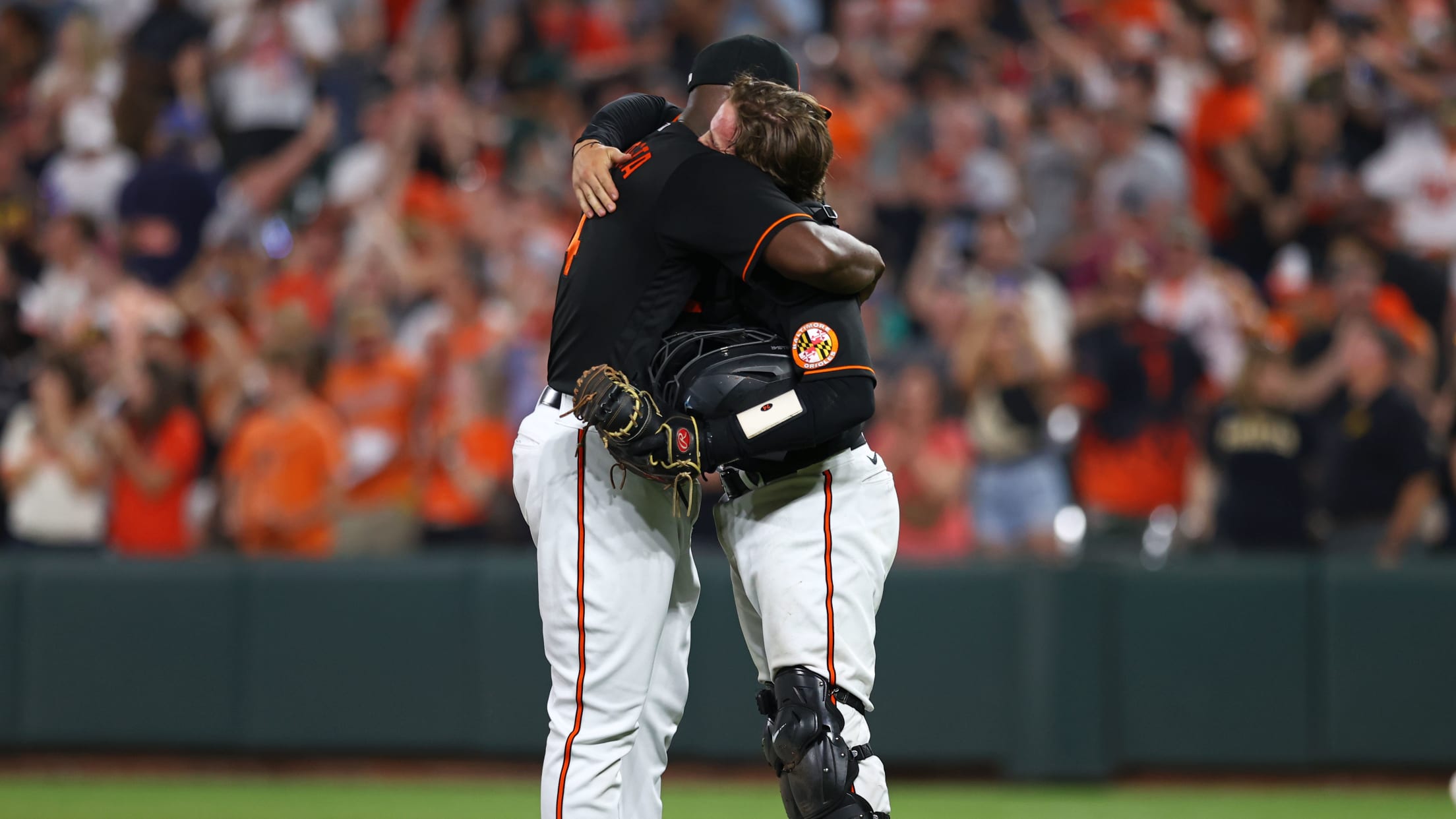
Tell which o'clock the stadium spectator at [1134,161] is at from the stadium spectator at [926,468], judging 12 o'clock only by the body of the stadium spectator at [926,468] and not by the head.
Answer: the stadium spectator at [1134,161] is roughly at 7 o'clock from the stadium spectator at [926,468].

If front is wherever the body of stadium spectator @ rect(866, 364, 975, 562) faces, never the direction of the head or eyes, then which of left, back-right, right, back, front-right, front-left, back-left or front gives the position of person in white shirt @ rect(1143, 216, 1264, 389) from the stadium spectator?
back-left

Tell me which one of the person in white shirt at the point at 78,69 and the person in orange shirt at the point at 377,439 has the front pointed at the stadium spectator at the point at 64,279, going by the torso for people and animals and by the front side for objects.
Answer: the person in white shirt

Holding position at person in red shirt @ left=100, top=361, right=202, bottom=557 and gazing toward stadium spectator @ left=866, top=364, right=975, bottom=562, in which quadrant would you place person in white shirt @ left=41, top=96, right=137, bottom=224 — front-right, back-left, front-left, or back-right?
back-left

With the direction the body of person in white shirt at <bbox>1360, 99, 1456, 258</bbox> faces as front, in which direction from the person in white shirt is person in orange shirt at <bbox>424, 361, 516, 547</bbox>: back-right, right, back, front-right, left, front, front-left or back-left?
front-right

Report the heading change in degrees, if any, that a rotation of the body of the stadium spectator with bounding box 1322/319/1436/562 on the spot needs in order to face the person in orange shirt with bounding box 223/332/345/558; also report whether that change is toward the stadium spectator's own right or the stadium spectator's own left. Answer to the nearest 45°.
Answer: approximately 45° to the stadium spectator's own right

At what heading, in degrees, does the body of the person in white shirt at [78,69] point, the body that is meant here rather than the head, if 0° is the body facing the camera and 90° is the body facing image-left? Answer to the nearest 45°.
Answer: approximately 0°

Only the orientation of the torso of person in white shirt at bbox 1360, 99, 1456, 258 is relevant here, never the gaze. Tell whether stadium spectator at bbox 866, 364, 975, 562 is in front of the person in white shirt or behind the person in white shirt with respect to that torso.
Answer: in front

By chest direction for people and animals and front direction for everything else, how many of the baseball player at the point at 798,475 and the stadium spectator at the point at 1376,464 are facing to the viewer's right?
0
